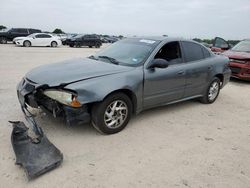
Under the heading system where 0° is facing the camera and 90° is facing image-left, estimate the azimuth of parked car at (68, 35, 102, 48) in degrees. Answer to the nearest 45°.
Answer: approximately 90°

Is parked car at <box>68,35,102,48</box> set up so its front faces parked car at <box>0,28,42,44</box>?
yes

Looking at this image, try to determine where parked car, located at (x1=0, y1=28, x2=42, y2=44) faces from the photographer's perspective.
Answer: facing to the left of the viewer

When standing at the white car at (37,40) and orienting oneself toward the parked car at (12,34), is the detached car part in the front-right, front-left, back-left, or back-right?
back-left

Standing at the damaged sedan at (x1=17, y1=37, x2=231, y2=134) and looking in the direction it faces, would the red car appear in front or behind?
behind

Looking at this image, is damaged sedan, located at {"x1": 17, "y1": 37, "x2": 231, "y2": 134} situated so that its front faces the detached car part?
yes

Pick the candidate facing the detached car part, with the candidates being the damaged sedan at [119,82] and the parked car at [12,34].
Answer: the damaged sedan

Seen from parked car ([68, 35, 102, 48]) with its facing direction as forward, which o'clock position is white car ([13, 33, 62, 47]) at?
The white car is roughly at 11 o'clock from the parked car.

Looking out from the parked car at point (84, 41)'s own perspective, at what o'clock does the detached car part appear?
The detached car part is roughly at 9 o'clock from the parked car.

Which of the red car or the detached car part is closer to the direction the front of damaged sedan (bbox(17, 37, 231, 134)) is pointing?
the detached car part

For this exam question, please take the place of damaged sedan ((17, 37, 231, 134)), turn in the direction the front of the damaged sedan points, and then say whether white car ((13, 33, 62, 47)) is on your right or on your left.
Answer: on your right

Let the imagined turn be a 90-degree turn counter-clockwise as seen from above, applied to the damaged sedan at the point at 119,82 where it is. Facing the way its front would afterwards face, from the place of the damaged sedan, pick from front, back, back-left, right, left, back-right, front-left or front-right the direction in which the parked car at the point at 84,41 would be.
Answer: back-left

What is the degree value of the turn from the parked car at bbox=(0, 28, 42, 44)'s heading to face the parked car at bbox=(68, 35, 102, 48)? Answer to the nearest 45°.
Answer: approximately 180°
